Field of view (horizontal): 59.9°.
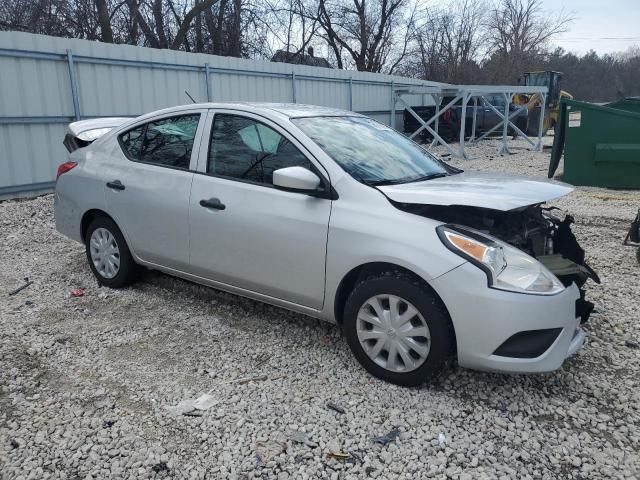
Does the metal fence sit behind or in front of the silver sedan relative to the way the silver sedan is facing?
behind

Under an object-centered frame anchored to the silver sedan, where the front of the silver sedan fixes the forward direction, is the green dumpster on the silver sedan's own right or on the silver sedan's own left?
on the silver sedan's own left

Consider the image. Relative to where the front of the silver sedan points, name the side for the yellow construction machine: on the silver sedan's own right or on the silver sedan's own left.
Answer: on the silver sedan's own left

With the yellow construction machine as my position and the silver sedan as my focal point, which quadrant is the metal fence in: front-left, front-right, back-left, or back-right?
front-right

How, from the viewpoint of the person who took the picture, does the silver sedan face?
facing the viewer and to the right of the viewer
